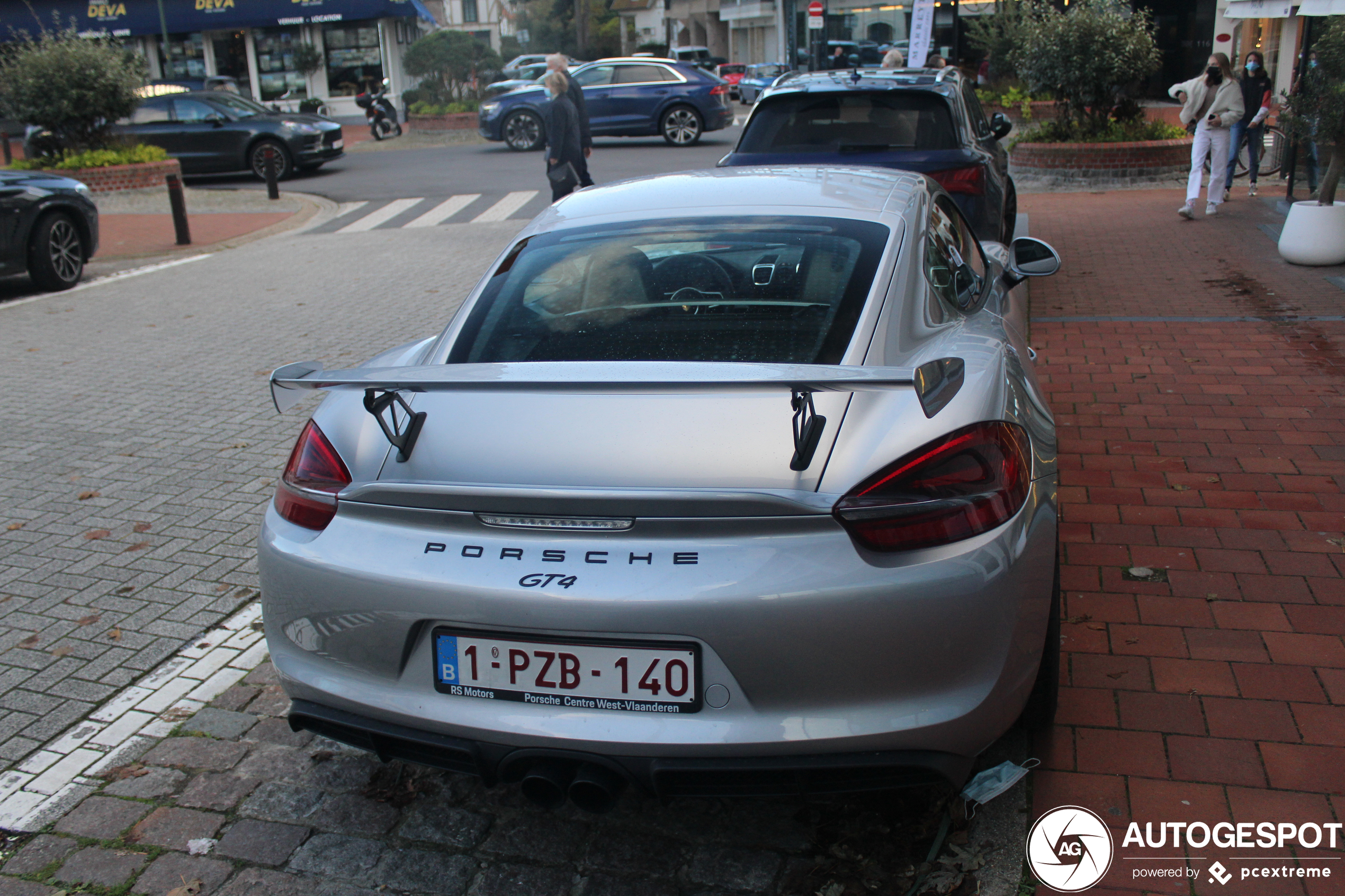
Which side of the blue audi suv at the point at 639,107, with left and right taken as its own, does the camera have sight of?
left

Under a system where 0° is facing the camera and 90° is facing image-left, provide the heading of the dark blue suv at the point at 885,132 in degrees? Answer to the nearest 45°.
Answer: approximately 180°

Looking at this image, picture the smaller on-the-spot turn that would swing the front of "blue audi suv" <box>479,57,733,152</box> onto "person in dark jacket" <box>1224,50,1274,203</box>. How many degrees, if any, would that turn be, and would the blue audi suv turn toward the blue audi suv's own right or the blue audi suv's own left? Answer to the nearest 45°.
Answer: approximately 135° to the blue audi suv's own left

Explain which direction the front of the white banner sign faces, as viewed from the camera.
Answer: facing the viewer

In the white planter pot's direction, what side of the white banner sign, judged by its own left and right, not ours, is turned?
front

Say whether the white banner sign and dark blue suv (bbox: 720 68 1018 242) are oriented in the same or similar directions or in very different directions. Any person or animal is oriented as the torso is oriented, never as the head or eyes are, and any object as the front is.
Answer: very different directions

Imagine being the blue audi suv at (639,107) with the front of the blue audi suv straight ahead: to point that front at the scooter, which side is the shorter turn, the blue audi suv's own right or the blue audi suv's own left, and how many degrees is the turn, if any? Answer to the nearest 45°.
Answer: approximately 45° to the blue audi suv's own right

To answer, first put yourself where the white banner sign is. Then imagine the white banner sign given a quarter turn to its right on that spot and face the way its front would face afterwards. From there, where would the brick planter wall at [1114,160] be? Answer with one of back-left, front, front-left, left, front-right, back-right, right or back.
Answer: back-left

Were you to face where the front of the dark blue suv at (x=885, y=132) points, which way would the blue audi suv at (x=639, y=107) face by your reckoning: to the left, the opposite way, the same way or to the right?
to the left

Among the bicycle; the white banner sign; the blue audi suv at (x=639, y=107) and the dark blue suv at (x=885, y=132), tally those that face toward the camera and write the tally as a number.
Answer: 1

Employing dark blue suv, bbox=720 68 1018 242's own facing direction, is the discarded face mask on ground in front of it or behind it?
behind

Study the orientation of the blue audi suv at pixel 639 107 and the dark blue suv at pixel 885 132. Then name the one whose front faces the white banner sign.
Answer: the dark blue suv

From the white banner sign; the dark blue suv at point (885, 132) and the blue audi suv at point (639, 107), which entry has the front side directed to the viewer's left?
the blue audi suv

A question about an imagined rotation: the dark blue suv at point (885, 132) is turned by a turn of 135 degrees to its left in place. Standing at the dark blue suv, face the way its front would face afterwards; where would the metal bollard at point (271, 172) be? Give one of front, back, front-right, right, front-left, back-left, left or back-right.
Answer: right

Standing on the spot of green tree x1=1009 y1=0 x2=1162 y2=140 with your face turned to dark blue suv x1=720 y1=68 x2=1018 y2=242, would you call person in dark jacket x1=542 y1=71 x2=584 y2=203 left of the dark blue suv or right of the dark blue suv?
right
